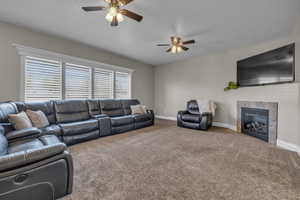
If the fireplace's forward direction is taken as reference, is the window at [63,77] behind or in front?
in front

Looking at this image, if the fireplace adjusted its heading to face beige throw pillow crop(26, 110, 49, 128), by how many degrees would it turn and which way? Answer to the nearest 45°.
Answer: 0° — it already faces it

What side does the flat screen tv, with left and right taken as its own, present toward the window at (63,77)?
front

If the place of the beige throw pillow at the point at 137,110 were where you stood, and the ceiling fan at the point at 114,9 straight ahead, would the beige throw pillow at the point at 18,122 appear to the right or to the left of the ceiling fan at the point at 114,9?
right

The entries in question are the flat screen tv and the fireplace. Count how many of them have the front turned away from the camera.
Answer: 0

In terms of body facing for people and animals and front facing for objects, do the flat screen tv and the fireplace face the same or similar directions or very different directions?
same or similar directions

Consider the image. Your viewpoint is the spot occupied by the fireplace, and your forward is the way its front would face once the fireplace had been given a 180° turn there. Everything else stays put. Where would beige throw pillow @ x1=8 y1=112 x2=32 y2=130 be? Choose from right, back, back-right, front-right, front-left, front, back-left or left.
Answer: back

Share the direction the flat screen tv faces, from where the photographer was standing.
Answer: facing the viewer and to the left of the viewer

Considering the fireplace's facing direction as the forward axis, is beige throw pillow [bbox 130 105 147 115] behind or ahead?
ahead

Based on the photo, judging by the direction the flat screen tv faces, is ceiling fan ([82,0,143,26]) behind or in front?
in front

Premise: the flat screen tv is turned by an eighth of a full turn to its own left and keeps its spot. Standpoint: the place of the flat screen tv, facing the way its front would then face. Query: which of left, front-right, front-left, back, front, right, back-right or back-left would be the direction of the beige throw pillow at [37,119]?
front-right
